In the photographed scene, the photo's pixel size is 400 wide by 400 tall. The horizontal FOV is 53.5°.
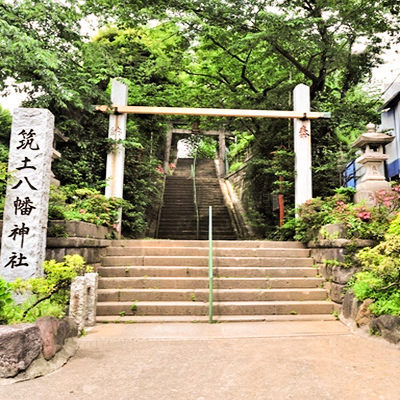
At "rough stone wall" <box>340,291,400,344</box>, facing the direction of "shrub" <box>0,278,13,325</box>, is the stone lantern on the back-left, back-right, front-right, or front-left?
back-right

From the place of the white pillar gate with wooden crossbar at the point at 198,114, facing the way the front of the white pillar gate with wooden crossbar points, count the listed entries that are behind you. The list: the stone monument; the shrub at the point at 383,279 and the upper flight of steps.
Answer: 1

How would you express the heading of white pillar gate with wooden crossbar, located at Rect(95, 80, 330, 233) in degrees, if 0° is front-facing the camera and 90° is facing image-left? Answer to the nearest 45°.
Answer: approximately 0°

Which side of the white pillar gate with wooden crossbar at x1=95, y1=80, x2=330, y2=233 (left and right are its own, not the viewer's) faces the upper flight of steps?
back

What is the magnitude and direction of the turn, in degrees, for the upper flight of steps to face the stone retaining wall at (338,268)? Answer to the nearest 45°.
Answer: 0° — it already faces it

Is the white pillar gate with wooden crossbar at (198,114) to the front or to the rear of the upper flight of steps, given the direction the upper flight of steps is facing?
to the front

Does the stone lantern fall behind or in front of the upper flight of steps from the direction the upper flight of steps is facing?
in front

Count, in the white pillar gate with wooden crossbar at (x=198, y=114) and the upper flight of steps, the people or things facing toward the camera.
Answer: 2
